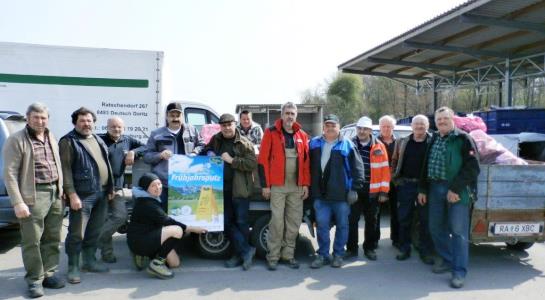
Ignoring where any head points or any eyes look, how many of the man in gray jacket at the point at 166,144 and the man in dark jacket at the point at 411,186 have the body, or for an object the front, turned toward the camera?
2

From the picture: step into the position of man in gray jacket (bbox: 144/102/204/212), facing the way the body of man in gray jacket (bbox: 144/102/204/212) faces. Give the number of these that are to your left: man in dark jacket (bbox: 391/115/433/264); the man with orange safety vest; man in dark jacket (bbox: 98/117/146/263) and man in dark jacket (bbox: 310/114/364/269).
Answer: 3

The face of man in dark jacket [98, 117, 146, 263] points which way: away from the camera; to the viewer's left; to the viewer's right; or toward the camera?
toward the camera

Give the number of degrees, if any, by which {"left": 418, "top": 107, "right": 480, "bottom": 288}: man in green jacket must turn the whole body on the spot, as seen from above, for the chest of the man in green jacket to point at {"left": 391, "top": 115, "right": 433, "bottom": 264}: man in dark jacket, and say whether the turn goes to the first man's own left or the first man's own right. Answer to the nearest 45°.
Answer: approximately 90° to the first man's own right

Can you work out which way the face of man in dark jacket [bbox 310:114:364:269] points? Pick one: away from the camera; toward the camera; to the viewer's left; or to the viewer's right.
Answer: toward the camera

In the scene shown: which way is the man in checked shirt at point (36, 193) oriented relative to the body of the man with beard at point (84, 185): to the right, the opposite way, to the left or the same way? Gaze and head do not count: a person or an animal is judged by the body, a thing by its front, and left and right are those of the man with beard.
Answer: the same way

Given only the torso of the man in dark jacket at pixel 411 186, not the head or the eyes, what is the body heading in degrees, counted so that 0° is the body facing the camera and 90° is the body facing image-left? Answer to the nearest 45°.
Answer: approximately 0°

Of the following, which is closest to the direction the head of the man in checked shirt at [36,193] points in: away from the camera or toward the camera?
toward the camera

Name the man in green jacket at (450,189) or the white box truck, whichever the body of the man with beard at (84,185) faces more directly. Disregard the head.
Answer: the man in green jacket

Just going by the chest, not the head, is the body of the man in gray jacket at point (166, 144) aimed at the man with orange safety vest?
no

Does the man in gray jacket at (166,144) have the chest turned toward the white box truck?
no

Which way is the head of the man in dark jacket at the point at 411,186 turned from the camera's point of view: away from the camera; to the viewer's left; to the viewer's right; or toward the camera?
toward the camera

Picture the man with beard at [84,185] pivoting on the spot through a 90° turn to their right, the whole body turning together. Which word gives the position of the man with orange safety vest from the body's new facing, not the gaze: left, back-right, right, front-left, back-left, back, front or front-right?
back-left

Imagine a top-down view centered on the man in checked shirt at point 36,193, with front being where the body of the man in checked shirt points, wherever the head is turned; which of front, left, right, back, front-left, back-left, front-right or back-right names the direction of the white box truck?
back-left

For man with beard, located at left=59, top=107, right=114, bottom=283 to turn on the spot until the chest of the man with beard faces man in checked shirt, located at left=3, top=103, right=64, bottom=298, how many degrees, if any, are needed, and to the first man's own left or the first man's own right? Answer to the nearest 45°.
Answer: approximately 90° to the first man's own right

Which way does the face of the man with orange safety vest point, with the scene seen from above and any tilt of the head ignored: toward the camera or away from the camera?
toward the camera
